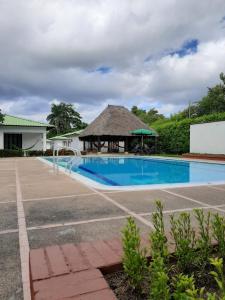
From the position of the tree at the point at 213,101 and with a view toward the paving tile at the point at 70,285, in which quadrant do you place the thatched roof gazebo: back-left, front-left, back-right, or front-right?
front-right

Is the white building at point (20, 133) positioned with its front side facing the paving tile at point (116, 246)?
yes

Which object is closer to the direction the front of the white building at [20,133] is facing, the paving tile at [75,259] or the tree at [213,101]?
the paving tile

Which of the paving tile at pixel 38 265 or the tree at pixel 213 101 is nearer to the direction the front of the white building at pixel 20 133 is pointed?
the paving tile

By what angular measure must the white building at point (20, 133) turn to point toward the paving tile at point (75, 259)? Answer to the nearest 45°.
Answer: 0° — it already faces it

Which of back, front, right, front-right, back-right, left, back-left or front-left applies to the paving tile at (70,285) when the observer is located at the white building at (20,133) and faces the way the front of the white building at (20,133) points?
front

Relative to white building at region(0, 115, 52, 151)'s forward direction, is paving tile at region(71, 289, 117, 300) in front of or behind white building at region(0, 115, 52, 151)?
in front

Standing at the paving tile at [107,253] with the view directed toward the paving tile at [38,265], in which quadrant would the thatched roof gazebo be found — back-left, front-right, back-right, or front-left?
back-right

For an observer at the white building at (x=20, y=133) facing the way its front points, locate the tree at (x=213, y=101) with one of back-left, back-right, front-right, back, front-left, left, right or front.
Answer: left

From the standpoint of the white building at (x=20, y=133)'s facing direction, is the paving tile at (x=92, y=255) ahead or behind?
ahead

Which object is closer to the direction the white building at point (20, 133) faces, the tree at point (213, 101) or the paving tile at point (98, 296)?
the paving tile

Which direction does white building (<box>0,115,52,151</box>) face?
toward the camera

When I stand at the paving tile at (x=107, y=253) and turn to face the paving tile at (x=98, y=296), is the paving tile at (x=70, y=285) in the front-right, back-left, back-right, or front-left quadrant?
front-right

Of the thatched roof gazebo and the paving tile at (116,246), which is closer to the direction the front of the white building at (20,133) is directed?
the paving tile
